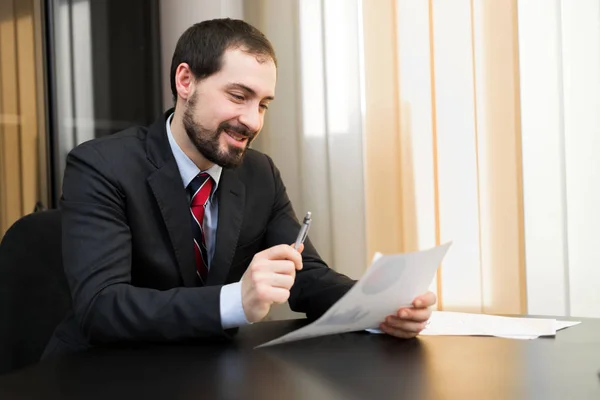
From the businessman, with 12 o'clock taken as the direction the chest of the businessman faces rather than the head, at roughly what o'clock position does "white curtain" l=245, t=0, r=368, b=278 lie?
The white curtain is roughly at 8 o'clock from the businessman.

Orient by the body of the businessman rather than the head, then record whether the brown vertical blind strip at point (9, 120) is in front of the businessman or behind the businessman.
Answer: behind

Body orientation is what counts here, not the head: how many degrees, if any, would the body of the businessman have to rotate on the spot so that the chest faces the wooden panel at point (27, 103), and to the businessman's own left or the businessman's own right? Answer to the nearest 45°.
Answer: approximately 180°

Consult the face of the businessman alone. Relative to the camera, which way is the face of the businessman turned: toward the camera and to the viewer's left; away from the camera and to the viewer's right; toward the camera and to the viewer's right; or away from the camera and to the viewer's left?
toward the camera and to the viewer's right

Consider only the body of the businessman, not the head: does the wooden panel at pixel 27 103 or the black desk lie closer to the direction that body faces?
the black desk

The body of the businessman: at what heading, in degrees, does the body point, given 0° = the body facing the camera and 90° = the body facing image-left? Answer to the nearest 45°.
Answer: approximately 315°
